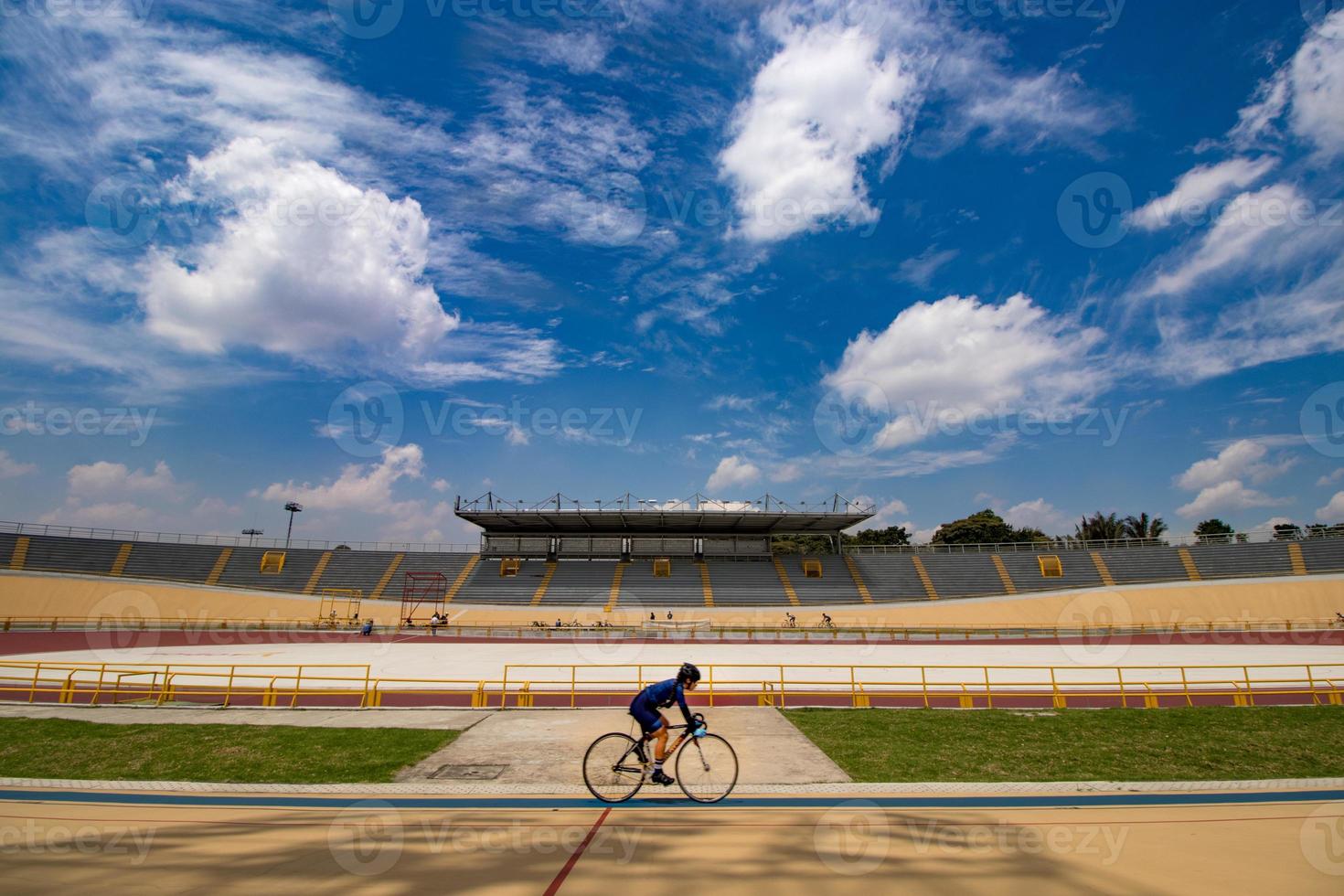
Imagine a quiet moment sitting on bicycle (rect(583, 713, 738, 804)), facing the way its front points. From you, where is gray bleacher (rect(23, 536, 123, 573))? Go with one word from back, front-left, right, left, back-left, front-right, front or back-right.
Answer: back-left

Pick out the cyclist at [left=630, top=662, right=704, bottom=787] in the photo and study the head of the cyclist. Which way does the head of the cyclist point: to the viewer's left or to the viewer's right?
to the viewer's right

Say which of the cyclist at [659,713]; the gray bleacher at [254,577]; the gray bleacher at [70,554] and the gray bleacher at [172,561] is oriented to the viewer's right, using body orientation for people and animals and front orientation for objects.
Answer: the cyclist

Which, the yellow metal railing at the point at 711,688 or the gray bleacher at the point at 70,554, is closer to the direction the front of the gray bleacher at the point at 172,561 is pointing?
the yellow metal railing

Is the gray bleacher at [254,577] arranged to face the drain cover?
yes

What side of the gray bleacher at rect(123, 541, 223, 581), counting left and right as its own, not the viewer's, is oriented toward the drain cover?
front

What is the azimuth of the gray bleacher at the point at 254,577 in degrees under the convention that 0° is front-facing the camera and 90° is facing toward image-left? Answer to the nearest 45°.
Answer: approximately 0°

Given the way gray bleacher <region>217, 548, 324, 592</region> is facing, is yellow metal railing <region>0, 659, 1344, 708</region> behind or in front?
in front

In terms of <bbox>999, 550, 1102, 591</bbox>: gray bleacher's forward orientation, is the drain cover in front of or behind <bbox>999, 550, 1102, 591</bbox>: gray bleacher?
in front

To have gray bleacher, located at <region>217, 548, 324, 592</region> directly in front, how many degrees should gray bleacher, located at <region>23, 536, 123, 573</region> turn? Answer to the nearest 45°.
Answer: approximately 90° to its left

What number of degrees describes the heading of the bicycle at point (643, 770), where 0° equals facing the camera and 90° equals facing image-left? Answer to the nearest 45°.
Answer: approximately 270°

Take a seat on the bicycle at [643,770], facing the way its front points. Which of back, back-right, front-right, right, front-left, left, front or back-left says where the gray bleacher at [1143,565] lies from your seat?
front-left
